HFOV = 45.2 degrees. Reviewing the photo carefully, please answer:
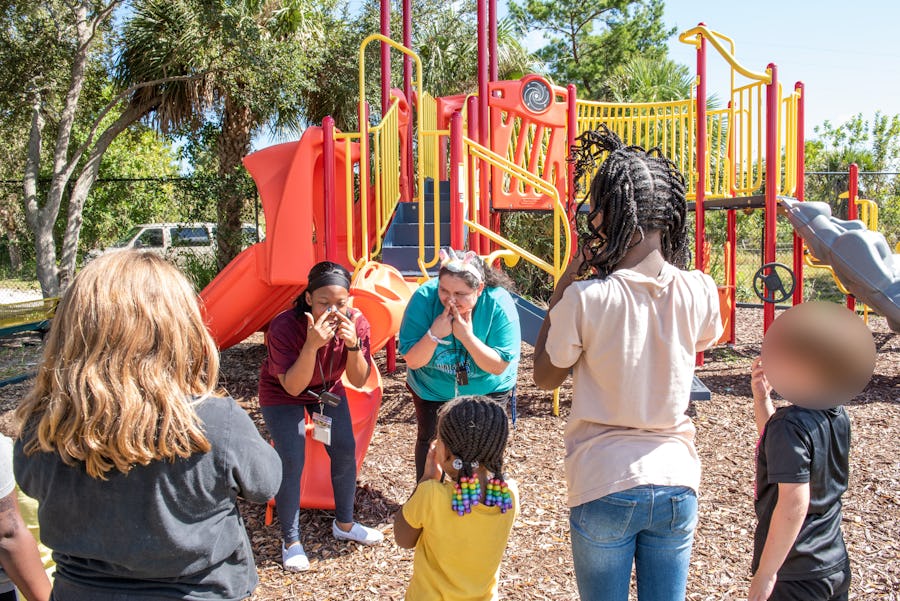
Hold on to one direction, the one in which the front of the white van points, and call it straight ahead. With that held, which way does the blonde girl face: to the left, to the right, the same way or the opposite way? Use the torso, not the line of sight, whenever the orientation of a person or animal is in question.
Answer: to the right

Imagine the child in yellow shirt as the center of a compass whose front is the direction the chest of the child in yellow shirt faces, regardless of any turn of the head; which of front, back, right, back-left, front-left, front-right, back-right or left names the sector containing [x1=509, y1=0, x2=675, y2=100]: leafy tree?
front-right

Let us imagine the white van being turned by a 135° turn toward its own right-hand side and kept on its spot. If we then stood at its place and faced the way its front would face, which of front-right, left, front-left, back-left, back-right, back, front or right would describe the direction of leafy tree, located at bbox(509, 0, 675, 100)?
front

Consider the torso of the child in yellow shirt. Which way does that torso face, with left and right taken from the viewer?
facing away from the viewer and to the left of the viewer

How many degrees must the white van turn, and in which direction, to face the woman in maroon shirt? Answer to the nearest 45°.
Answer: approximately 90° to its left

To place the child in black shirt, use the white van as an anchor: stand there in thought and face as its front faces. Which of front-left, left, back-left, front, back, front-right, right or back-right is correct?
left

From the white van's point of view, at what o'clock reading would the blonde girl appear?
The blonde girl is roughly at 9 o'clock from the white van.

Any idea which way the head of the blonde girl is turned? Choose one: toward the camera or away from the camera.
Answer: away from the camera

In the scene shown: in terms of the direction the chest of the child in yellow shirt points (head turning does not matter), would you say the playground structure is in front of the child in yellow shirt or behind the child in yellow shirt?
in front

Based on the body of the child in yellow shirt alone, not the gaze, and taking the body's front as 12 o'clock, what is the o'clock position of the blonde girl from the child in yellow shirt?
The blonde girl is roughly at 9 o'clock from the child in yellow shirt.

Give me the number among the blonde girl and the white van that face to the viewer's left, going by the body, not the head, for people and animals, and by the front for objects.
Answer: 1

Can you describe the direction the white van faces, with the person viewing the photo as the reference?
facing to the left of the viewer

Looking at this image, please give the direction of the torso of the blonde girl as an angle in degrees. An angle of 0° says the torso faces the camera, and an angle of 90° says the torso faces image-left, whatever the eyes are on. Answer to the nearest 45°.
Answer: approximately 180°

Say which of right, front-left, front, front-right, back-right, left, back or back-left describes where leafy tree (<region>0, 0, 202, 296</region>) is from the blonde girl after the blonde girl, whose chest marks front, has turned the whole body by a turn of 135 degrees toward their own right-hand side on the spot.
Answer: back-left
